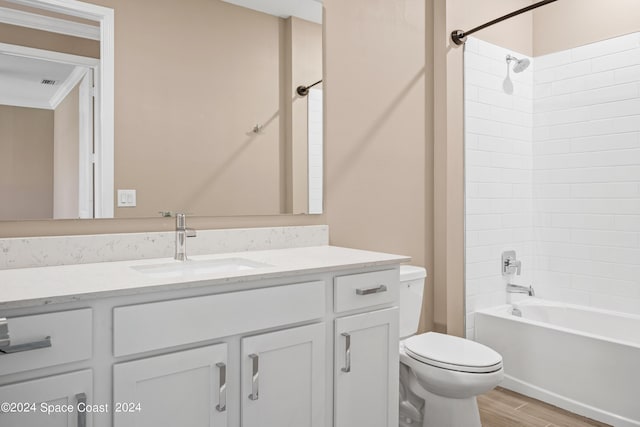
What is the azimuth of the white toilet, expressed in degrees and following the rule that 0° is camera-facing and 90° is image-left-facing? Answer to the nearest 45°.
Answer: approximately 315°

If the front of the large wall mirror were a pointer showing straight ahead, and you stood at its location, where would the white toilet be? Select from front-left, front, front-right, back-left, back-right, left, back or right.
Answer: left

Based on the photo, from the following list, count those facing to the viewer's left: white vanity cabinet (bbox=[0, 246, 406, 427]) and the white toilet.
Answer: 0

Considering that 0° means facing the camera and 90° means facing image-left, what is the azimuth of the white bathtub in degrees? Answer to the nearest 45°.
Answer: approximately 45°

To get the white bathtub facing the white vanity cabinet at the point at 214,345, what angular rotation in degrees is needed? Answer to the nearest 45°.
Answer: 0° — it already faces it

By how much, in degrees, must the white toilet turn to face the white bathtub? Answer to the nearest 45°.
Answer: approximately 90° to its left

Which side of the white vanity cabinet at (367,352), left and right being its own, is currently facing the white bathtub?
left

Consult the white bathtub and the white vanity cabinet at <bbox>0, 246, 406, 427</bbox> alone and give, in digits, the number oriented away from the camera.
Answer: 0

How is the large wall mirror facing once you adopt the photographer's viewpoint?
facing the viewer

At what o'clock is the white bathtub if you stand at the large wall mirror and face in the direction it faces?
The white bathtub is roughly at 9 o'clock from the large wall mirror.

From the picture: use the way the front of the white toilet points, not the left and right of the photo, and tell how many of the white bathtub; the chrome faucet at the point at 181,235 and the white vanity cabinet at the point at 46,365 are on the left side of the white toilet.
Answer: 1

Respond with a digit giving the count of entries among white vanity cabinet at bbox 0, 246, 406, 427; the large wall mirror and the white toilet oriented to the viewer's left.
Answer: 0
